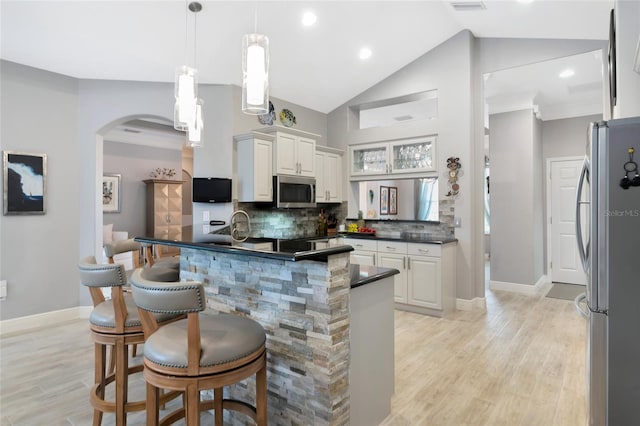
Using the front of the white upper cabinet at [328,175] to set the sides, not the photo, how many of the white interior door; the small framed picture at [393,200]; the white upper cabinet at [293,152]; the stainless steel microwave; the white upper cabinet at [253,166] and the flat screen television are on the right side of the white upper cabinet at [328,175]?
4

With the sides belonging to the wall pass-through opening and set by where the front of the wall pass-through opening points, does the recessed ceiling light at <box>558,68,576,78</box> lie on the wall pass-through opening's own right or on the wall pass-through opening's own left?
on the wall pass-through opening's own left

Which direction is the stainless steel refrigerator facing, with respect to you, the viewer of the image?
facing to the left of the viewer

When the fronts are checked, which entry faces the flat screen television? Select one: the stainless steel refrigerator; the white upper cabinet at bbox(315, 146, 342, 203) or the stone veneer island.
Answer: the stainless steel refrigerator

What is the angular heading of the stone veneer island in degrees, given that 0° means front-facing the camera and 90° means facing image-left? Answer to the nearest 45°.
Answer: approximately 45°

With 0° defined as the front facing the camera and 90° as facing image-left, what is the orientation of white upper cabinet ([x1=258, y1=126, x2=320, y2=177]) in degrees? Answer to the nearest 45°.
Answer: approximately 315°
